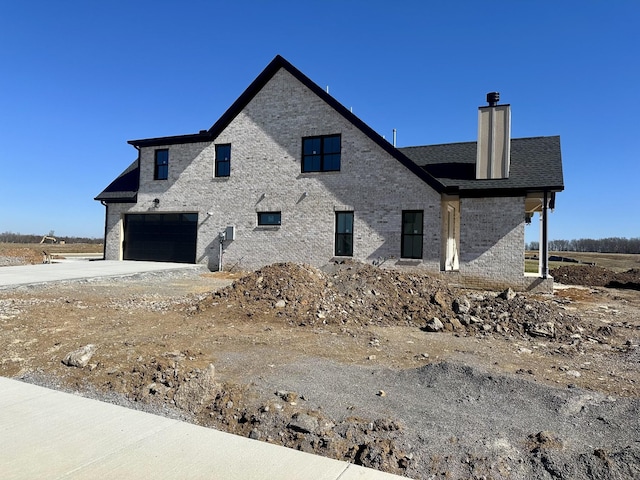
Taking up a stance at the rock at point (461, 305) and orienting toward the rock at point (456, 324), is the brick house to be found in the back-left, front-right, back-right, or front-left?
back-right
